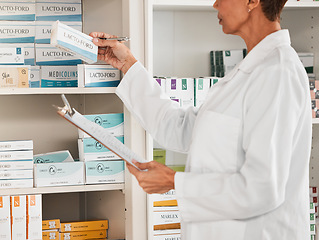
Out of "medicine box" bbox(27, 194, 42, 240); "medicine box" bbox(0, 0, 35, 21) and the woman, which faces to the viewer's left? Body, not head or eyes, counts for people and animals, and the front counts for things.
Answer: the woman

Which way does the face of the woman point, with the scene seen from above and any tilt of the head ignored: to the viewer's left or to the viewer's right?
to the viewer's left

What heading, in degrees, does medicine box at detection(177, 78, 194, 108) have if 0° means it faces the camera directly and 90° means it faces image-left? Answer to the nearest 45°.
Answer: approximately 0°

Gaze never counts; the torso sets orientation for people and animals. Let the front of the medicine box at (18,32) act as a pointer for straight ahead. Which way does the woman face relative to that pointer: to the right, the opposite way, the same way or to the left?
to the right
